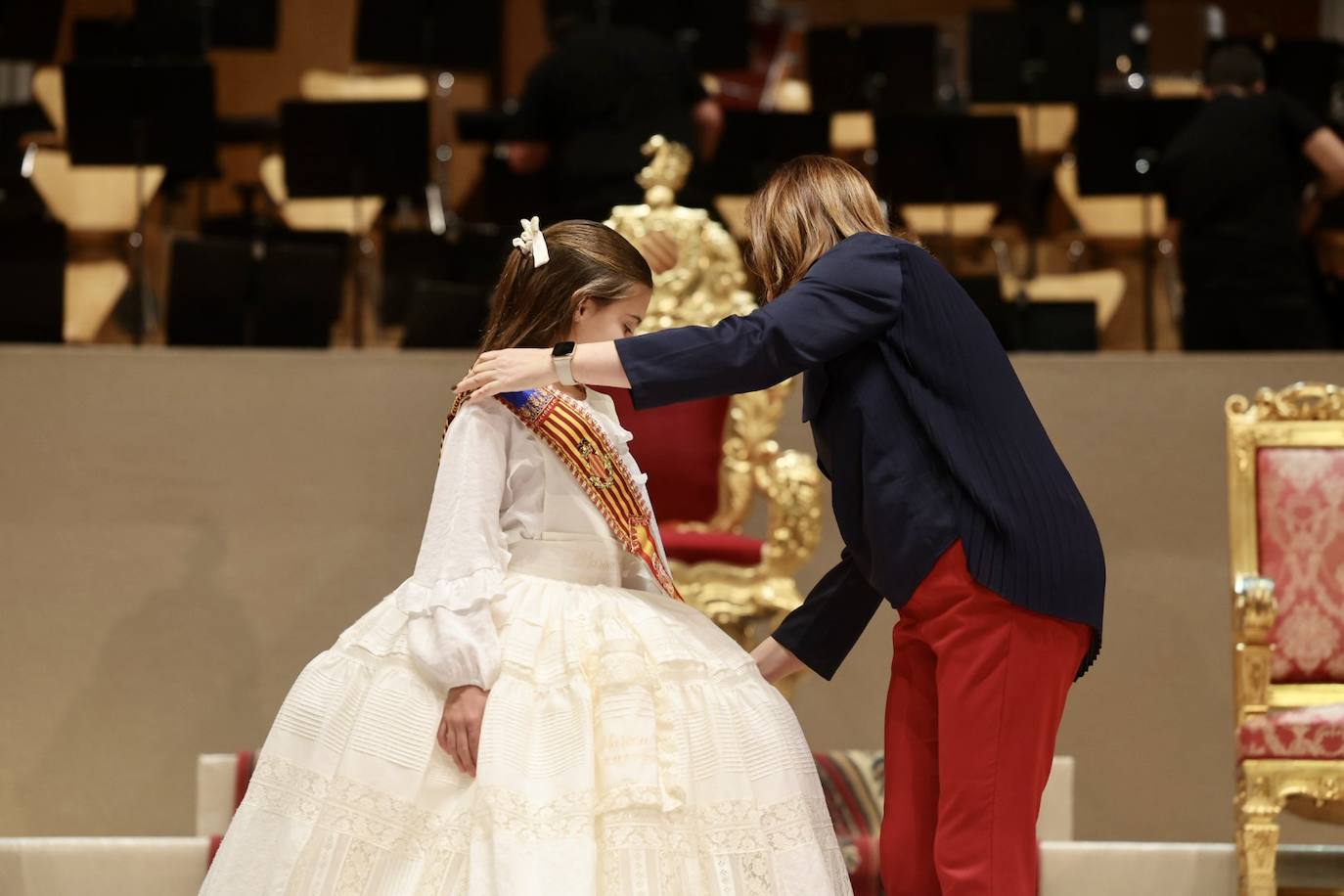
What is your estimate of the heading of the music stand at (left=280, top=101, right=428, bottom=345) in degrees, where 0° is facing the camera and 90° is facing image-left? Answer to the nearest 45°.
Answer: approximately 180°

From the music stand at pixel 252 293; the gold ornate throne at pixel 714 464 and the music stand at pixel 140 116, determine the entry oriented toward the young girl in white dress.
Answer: the gold ornate throne

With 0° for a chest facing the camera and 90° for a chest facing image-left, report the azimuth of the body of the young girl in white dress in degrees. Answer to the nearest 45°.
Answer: approximately 315°

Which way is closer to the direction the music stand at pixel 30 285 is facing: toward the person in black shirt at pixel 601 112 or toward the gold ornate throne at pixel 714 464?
the person in black shirt

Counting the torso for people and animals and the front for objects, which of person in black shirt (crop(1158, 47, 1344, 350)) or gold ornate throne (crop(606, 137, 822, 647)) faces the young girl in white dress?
the gold ornate throne

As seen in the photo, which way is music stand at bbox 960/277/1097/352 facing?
away from the camera

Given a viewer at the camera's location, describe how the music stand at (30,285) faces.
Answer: facing away from the viewer

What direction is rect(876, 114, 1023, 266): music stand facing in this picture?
away from the camera

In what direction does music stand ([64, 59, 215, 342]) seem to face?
away from the camera

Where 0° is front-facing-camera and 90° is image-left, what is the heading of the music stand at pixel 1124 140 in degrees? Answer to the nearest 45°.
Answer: approximately 180°

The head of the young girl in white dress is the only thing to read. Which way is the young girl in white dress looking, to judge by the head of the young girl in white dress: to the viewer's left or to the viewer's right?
to the viewer's right

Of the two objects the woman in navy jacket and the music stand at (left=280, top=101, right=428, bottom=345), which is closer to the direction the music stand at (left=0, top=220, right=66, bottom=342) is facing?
the music stand

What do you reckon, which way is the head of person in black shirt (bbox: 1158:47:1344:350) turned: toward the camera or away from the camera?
away from the camera

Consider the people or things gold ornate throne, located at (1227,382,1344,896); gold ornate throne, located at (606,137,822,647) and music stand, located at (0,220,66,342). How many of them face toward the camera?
2
